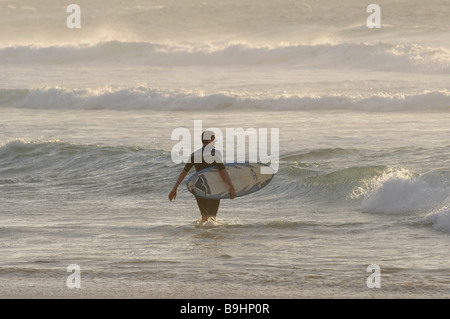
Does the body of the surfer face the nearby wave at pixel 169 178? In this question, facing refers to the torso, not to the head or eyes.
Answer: yes

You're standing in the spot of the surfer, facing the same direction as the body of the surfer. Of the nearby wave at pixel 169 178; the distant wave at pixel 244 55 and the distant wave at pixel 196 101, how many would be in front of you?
3

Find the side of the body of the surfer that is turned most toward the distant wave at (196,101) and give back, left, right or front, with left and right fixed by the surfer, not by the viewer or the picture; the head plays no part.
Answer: front

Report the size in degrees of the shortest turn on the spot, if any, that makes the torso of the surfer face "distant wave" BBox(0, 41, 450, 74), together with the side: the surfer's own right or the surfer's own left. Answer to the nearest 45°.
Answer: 0° — they already face it

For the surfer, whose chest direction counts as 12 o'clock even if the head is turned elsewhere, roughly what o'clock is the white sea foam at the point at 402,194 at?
The white sea foam is roughly at 2 o'clock from the surfer.
